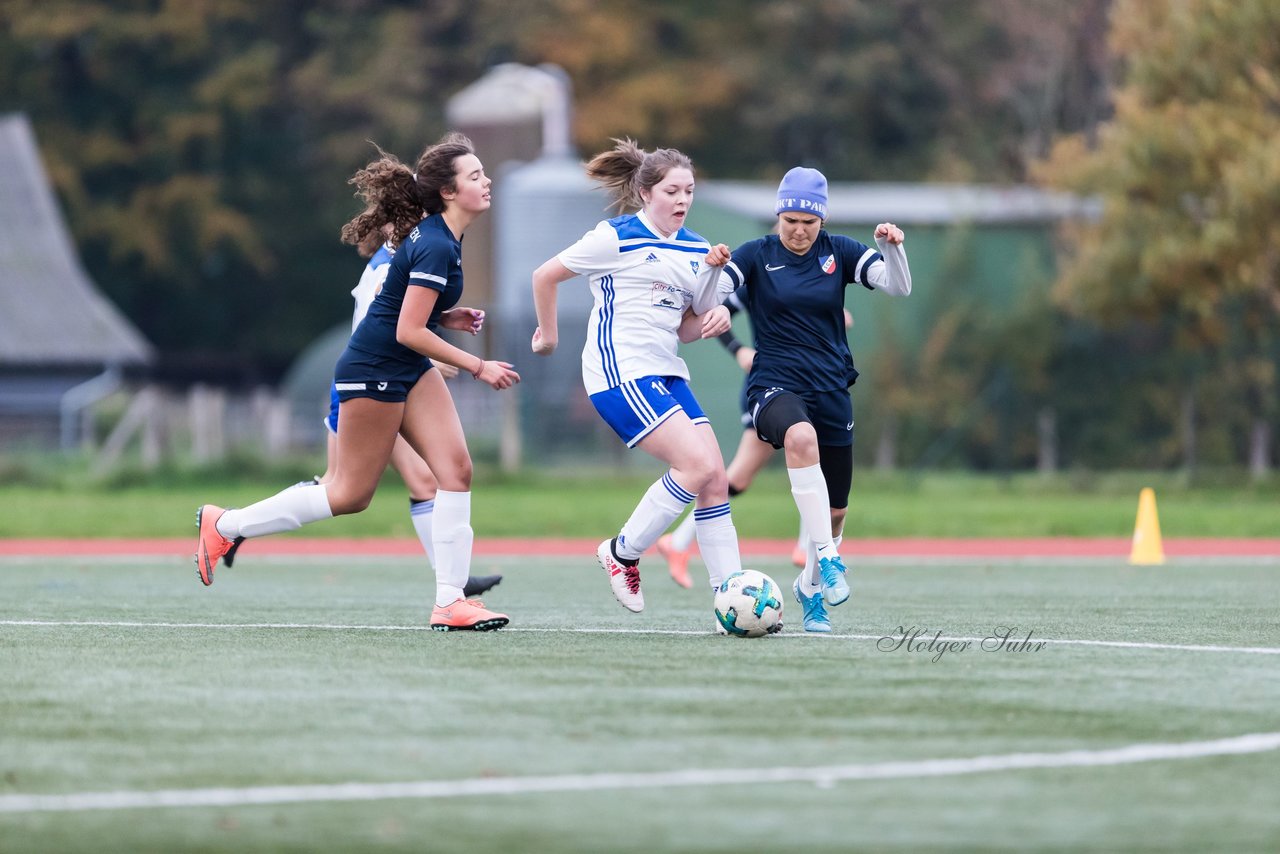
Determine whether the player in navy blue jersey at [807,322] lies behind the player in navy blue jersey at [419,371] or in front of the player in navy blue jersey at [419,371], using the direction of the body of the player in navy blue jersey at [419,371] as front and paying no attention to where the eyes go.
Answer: in front

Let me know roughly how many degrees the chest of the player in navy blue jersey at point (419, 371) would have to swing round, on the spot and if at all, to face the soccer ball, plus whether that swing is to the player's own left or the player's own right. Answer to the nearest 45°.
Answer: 0° — they already face it

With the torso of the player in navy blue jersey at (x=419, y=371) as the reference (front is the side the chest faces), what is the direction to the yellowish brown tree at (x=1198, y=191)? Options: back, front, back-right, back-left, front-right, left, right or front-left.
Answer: front-left

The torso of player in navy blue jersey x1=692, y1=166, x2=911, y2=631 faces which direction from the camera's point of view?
toward the camera

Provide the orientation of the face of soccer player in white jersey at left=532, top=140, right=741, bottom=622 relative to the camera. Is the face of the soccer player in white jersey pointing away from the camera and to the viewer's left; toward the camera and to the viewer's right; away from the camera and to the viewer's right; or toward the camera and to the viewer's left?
toward the camera and to the viewer's right

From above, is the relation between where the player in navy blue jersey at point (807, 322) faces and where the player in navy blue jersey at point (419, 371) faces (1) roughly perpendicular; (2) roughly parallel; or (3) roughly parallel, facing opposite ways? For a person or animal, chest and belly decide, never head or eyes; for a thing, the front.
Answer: roughly perpendicular

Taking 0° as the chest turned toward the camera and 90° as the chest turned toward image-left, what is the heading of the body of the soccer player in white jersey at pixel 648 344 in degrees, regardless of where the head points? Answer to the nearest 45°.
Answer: approximately 315°

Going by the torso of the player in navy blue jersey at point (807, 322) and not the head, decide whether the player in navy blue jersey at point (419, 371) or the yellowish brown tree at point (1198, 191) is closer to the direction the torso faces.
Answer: the player in navy blue jersey

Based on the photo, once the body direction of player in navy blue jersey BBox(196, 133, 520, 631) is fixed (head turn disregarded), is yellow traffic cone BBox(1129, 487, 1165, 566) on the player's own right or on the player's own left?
on the player's own left

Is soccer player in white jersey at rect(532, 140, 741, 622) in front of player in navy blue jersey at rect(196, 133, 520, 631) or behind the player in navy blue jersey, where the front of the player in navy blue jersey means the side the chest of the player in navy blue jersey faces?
in front

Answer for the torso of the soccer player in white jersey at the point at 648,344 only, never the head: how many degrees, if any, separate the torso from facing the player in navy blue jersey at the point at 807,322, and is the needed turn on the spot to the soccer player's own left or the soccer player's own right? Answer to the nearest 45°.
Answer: approximately 45° to the soccer player's own left

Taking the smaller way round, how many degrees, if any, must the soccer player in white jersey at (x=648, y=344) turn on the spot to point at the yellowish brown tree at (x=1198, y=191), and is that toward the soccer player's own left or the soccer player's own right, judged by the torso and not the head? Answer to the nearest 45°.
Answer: approximately 90° to the soccer player's own left

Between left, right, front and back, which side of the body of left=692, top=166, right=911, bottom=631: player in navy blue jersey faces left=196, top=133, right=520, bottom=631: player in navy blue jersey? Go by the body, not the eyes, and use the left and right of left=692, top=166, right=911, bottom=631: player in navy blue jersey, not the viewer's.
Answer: right

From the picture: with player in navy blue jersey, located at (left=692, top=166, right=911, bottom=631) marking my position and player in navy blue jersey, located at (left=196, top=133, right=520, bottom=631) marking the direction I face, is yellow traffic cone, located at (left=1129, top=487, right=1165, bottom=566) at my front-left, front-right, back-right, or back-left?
back-right

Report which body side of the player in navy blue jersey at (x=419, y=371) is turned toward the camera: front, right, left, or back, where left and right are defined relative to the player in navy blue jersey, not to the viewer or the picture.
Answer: right

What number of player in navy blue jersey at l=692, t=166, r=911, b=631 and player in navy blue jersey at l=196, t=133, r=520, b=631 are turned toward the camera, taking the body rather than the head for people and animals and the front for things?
1
